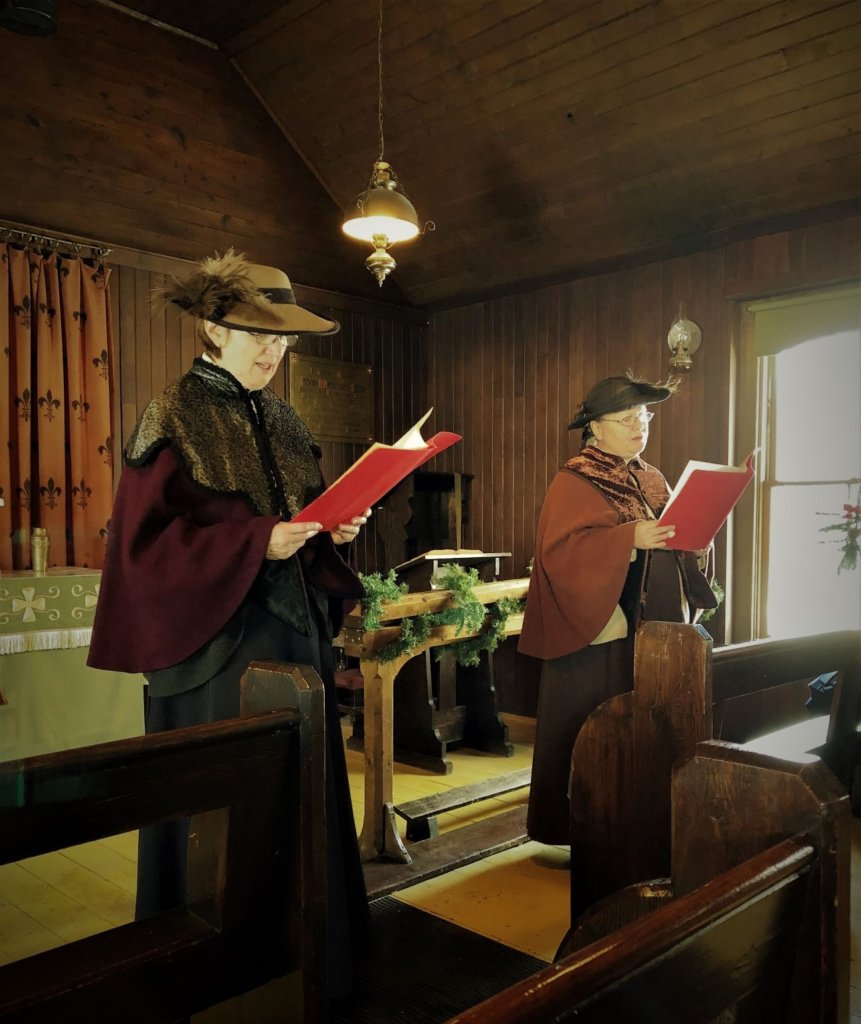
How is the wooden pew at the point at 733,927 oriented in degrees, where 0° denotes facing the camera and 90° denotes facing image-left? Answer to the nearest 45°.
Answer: approximately 135°

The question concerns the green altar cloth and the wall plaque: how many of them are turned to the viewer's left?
0

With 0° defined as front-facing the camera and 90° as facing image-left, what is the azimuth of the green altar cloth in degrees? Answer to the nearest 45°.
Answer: approximately 315°

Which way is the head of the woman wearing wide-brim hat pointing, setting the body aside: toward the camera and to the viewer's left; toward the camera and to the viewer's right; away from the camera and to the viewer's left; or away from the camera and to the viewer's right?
toward the camera and to the viewer's right

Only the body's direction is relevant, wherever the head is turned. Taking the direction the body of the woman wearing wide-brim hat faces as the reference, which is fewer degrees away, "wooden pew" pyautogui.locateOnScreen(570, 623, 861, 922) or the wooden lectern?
the wooden pew

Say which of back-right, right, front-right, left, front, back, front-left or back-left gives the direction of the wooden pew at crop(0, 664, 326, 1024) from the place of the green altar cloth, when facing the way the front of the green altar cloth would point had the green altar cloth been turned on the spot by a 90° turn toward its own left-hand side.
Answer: back-right

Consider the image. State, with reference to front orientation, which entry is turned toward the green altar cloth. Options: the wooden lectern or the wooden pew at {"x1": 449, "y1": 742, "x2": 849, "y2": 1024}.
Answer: the wooden pew

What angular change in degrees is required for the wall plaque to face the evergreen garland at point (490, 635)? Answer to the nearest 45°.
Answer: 0° — it already faces it
